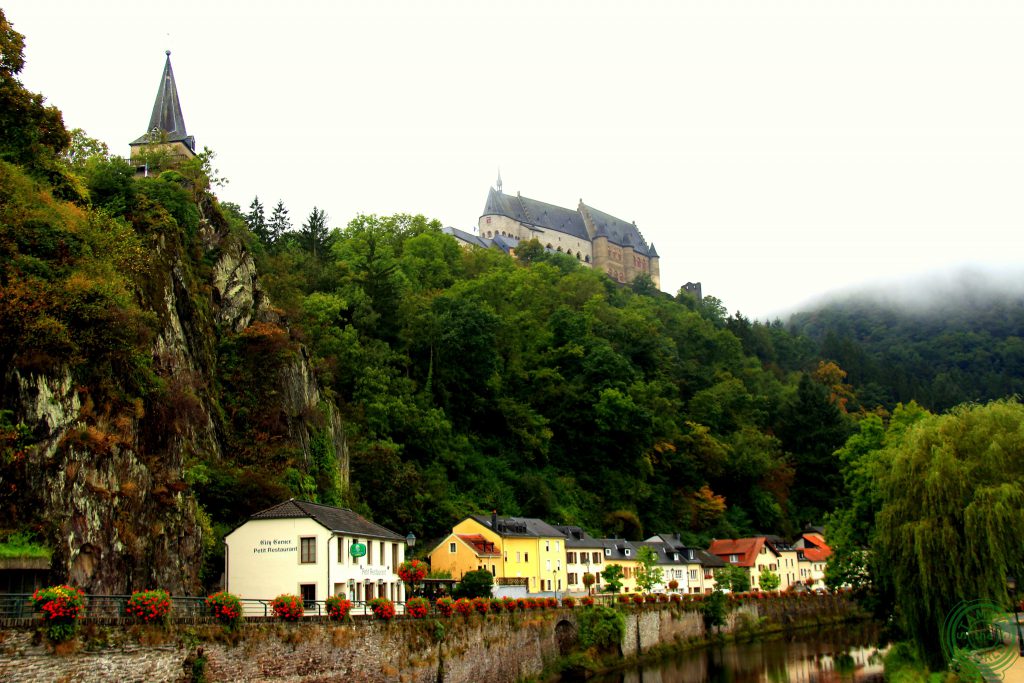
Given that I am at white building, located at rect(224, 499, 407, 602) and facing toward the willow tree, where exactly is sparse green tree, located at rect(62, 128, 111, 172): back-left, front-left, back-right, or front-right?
back-left

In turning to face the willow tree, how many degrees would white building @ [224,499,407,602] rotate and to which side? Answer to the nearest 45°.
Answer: approximately 45° to its left

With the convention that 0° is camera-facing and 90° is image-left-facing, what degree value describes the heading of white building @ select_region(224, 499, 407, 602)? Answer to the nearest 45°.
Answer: approximately 315°

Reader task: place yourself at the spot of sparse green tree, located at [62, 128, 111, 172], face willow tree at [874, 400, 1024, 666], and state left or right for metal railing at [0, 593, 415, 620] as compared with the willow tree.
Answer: right

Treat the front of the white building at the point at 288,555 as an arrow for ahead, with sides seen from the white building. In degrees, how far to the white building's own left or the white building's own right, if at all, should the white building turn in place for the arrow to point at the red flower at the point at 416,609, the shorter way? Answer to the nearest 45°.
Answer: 0° — it already faces it

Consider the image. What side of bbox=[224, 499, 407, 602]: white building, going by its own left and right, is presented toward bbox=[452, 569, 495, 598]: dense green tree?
left
